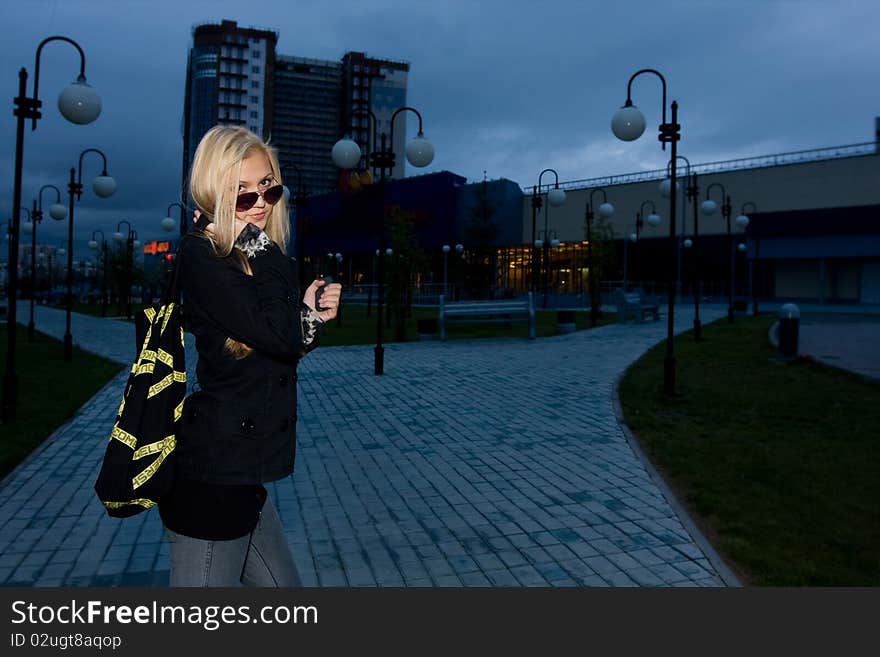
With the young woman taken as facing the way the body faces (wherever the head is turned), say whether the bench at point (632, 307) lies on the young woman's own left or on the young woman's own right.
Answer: on the young woman's own left

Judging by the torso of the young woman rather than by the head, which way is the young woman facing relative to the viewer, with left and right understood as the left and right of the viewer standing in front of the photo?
facing the viewer and to the right of the viewer

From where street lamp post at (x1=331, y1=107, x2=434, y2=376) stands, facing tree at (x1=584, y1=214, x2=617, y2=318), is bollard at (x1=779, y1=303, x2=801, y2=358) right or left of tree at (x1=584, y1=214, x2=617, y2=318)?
right

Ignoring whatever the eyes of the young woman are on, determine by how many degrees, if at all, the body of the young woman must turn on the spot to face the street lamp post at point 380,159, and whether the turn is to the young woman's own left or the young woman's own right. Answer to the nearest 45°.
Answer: approximately 135° to the young woman's own left

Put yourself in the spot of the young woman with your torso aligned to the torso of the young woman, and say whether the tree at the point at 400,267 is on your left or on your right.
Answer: on your left
